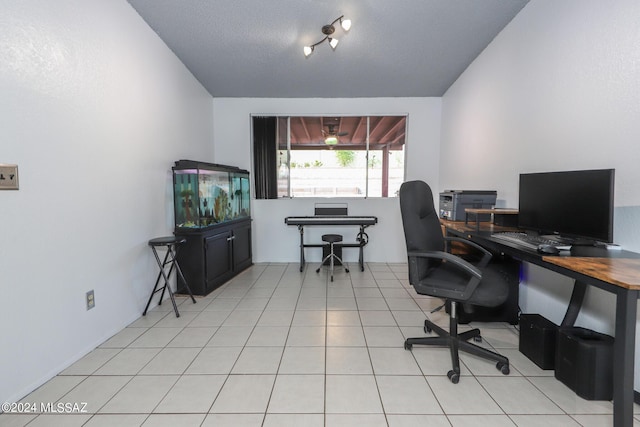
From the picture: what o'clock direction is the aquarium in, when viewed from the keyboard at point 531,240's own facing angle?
The aquarium is roughly at 1 o'clock from the keyboard.

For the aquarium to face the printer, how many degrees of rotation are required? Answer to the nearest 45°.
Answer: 0° — it already faces it

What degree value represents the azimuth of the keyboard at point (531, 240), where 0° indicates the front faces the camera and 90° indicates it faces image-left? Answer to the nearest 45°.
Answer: approximately 45°

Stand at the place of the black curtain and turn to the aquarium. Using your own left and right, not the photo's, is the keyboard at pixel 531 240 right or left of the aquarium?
left

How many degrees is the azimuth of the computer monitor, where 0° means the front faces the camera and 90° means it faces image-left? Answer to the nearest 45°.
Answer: approximately 45°
